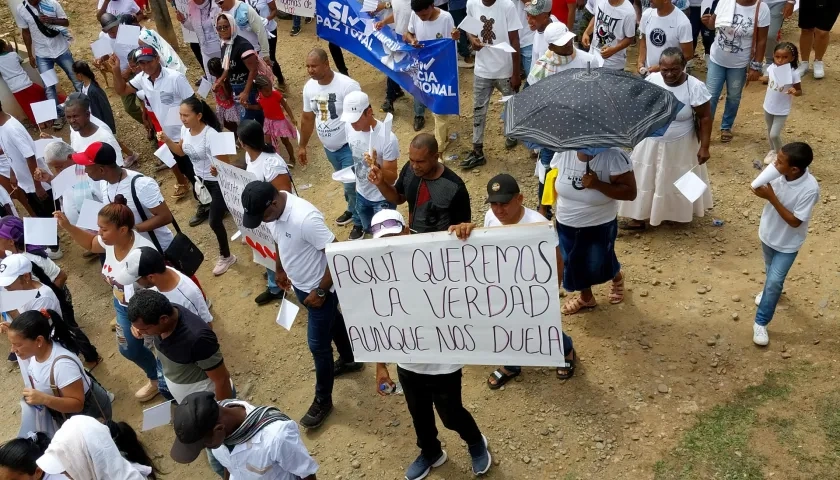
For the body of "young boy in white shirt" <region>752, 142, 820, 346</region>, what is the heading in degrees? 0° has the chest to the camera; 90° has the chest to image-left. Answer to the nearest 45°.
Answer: approximately 45°
